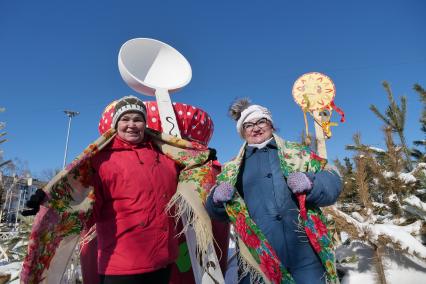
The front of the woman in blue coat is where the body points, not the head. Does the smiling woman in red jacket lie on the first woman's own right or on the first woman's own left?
on the first woman's own right

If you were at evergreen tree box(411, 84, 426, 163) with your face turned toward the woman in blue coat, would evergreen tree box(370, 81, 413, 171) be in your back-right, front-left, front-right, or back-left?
front-right

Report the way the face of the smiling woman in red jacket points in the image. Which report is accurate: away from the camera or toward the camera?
toward the camera

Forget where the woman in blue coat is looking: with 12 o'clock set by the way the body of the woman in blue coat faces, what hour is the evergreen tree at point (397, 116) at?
The evergreen tree is roughly at 7 o'clock from the woman in blue coat.

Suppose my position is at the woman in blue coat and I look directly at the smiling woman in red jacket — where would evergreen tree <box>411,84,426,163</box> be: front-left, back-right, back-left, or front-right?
back-right

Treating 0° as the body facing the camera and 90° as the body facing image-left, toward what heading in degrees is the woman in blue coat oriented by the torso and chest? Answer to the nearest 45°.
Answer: approximately 0°

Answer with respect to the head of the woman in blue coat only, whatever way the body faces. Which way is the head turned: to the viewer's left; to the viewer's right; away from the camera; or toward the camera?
toward the camera

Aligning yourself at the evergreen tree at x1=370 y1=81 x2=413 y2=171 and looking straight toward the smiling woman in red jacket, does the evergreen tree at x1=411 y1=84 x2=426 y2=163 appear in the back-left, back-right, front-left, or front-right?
back-left

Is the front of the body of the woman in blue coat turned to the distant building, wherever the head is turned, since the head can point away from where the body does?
no

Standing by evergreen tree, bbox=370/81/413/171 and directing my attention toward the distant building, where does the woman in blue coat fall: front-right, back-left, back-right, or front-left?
back-left

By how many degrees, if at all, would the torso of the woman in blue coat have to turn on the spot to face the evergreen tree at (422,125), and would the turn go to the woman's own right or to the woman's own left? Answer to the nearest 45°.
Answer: approximately 135° to the woman's own left

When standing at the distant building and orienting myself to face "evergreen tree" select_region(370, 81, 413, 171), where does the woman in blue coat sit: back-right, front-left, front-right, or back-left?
front-right
